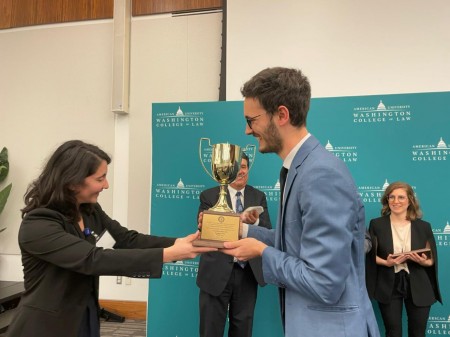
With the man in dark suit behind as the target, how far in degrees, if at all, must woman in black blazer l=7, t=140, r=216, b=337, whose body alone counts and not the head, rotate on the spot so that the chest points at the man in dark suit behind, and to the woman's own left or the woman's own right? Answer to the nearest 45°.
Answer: approximately 45° to the woman's own left

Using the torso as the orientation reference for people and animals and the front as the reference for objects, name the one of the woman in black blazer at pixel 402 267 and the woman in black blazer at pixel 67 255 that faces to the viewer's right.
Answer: the woman in black blazer at pixel 67 255

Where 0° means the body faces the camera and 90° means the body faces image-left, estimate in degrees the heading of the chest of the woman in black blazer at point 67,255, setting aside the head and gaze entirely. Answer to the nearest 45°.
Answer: approximately 270°

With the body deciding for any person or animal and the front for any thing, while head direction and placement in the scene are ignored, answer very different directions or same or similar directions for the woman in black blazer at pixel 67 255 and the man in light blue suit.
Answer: very different directions

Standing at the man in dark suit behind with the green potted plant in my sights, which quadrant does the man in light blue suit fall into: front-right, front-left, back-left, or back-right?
back-left

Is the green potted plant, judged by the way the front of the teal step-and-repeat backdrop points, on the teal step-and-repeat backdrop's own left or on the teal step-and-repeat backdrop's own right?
on the teal step-and-repeat backdrop's own right

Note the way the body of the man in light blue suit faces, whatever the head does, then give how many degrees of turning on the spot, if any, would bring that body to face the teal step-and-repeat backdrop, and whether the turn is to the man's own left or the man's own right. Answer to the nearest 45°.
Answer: approximately 90° to the man's own right

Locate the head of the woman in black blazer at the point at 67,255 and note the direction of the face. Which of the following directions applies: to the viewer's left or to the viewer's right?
to the viewer's right

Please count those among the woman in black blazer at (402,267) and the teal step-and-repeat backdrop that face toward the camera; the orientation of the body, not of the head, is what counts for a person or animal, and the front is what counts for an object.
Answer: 2

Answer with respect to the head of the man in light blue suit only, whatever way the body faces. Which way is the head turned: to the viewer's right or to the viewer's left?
to the viewer's left

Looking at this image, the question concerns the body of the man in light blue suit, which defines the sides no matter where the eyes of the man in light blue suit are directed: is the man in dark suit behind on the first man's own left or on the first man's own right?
on the first man's own right
